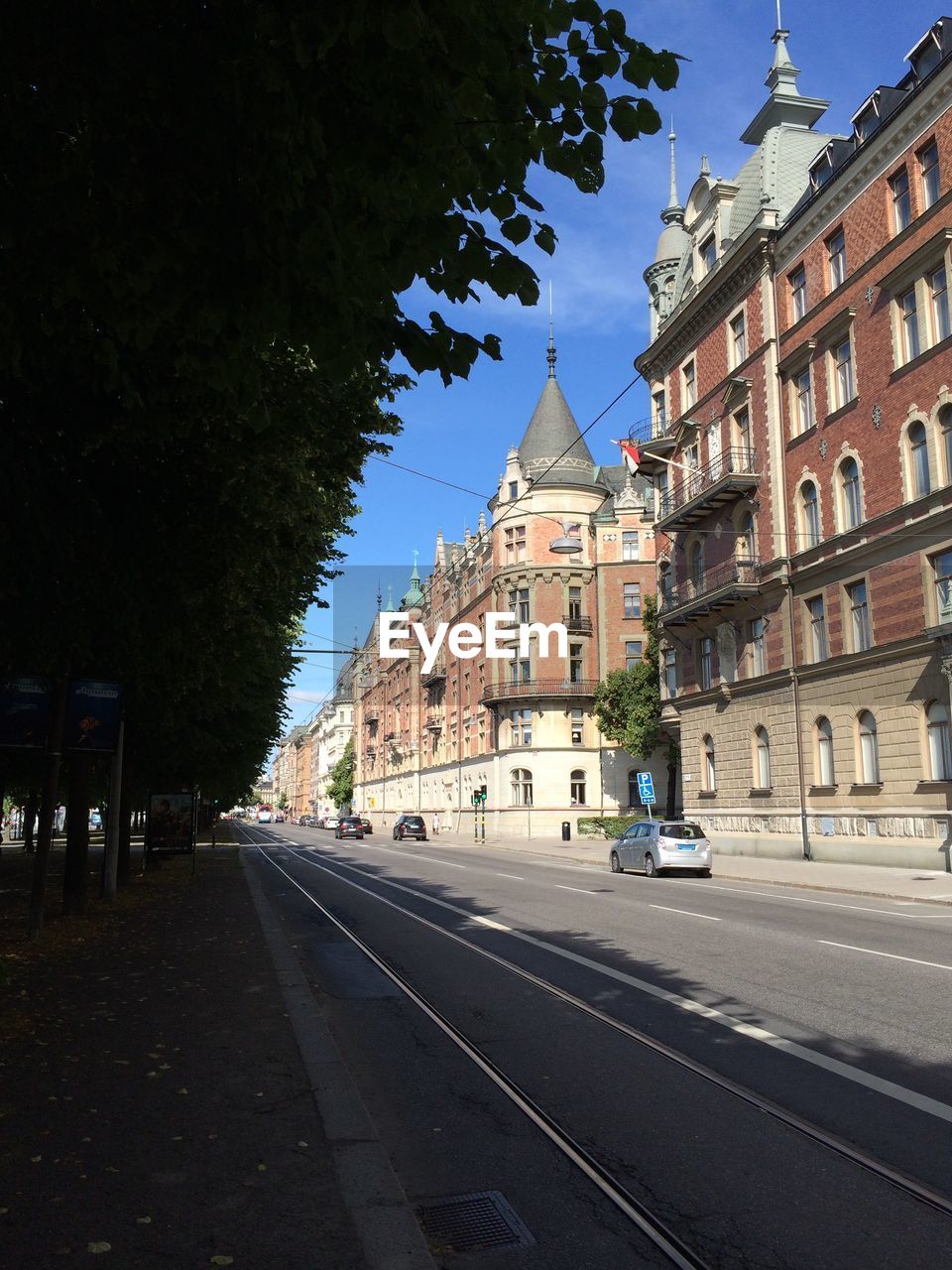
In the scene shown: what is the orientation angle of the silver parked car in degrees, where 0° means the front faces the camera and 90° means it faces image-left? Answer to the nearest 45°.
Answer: approximately 135°

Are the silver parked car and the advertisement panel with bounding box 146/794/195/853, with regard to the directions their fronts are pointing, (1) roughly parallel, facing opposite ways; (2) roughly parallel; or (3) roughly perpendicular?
roughly parallel, facing opposite ways

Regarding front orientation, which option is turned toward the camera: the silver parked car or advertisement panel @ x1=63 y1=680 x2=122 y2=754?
the advertisement panel

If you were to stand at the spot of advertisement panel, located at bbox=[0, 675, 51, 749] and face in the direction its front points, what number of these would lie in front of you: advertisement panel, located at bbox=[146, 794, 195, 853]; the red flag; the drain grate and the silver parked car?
1

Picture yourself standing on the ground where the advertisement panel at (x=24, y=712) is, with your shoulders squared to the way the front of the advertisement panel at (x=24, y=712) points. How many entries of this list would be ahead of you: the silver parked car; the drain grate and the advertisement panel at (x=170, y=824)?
1

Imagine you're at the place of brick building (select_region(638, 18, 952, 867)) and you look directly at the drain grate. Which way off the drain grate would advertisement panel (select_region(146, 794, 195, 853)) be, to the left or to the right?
right

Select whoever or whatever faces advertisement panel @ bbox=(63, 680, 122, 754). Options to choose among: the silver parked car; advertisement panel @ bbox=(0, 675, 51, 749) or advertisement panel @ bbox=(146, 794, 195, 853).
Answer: advertisement panel @ bbox=(146, 794, 195, 853)

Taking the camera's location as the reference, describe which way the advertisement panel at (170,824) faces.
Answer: facing the viewer

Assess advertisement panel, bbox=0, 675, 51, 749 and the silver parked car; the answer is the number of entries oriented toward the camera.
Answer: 1

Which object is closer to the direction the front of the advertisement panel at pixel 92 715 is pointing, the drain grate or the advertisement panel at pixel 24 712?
the drain grate

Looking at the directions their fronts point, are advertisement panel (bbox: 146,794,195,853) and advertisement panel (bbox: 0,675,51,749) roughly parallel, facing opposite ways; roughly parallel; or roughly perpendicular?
roughly parallel

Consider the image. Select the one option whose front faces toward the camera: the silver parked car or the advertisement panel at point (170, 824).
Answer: the advertisement panel

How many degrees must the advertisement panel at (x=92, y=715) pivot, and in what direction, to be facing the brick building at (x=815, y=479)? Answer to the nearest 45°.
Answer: approximately 135° to its left

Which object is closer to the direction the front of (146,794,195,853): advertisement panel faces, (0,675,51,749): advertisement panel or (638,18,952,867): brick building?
the advertisement panel

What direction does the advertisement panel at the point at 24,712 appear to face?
toward the camera

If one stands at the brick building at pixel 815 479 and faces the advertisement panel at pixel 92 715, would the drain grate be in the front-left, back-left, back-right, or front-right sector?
front-left

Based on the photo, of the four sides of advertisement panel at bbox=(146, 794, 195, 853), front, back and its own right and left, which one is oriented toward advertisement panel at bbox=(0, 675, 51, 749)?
front

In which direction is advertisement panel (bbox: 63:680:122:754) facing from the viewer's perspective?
toward the camera
